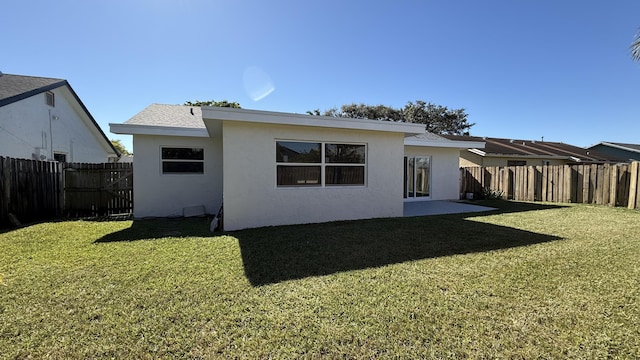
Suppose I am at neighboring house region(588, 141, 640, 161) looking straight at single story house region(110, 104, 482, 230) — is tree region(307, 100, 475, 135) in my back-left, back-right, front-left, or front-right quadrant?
front-right

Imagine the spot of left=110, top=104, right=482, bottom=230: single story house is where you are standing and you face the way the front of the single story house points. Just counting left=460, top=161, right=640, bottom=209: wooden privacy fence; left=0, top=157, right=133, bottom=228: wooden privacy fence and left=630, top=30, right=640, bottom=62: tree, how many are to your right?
2

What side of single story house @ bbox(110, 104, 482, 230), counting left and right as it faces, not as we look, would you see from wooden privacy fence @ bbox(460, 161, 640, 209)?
right

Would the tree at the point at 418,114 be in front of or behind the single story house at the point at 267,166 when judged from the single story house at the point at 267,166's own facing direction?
in front

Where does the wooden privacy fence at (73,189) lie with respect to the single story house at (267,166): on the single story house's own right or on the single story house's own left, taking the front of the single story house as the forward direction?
on the single story house's own left

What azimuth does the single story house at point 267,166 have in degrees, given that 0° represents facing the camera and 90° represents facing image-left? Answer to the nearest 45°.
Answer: approximately 180°

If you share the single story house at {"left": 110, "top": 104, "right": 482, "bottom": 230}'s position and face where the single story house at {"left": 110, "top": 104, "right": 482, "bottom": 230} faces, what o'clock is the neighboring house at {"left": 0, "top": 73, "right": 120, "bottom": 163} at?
The neighboring house is roughly at 10 o'clock from the single story house.

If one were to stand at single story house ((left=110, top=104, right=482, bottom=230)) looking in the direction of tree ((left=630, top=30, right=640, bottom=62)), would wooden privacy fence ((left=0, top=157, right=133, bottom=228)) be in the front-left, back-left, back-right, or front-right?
back-left

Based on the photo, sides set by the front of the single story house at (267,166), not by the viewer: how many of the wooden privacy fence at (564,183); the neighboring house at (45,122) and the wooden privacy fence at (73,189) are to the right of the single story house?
1
